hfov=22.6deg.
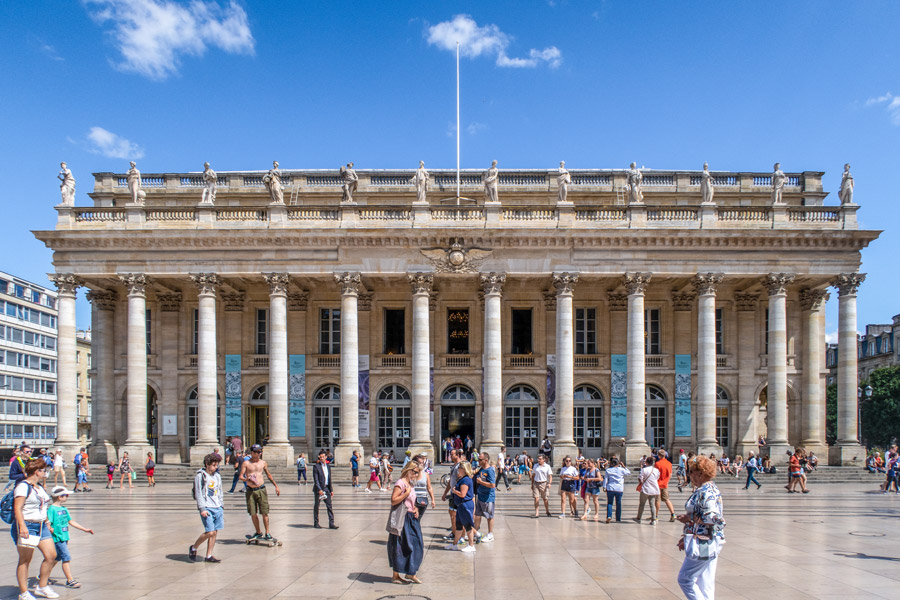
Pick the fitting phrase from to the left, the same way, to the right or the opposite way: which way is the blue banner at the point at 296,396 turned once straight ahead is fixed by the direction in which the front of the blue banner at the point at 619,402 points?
the same way

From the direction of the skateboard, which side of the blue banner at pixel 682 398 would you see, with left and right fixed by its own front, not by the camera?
front

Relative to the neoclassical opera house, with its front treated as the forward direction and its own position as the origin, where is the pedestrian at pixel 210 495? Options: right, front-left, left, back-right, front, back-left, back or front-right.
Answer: front

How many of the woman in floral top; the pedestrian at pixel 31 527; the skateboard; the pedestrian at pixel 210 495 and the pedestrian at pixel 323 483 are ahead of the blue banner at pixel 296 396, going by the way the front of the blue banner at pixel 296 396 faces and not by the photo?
5

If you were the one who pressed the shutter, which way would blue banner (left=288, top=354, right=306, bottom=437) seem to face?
facing the viewer

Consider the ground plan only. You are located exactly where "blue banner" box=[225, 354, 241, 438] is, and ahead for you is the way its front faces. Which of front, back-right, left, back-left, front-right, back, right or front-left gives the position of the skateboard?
front

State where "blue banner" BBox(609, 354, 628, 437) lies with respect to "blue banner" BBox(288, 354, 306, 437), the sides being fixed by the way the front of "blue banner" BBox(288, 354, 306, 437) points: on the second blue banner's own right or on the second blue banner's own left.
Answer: on the second blue banner's own left

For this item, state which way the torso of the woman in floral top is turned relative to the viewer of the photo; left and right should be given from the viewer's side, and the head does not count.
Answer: facing to the left of the viewer

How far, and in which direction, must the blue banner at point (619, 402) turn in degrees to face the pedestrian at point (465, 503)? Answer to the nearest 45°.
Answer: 0° — it already faces them

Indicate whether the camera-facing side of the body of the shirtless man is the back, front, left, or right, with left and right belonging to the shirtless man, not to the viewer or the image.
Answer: front

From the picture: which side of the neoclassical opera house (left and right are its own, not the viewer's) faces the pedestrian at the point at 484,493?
front
